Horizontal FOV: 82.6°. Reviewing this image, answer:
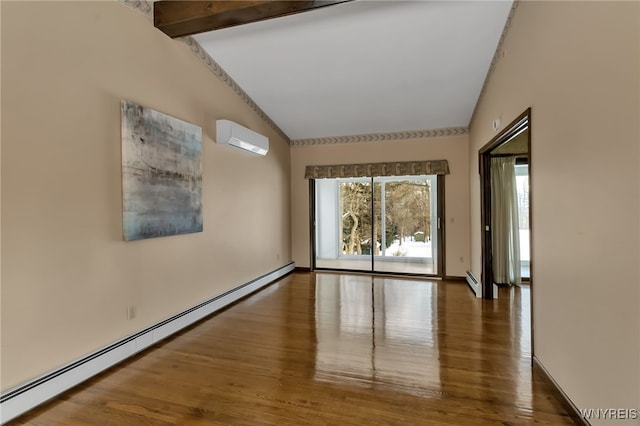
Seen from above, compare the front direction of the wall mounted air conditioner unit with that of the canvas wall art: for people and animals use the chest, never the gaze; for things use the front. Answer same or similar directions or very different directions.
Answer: same or similar directions

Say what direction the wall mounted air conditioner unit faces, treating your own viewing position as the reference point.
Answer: facing the viewer and to the right of the viewer

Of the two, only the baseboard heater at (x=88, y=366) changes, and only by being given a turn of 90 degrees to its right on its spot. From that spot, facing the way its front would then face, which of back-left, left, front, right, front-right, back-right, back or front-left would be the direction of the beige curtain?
back-left

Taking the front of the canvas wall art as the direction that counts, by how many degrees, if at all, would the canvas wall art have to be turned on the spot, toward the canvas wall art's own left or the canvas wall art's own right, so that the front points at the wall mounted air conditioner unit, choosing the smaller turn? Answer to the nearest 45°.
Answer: approximately 90° to the canvas wall art's own left

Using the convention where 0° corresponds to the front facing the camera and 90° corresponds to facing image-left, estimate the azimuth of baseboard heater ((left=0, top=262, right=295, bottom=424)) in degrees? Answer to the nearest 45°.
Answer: approximately 315°

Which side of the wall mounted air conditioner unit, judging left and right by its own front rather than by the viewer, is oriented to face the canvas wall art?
right

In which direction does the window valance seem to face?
toward the camera

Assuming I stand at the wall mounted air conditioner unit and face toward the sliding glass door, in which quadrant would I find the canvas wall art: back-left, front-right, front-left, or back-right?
back-right

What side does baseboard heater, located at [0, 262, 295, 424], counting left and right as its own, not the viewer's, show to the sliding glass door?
left

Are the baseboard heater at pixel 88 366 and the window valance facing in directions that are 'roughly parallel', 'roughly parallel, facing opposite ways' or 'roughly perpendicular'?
roughly perpendicular

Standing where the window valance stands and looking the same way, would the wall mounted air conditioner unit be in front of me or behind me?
in front
